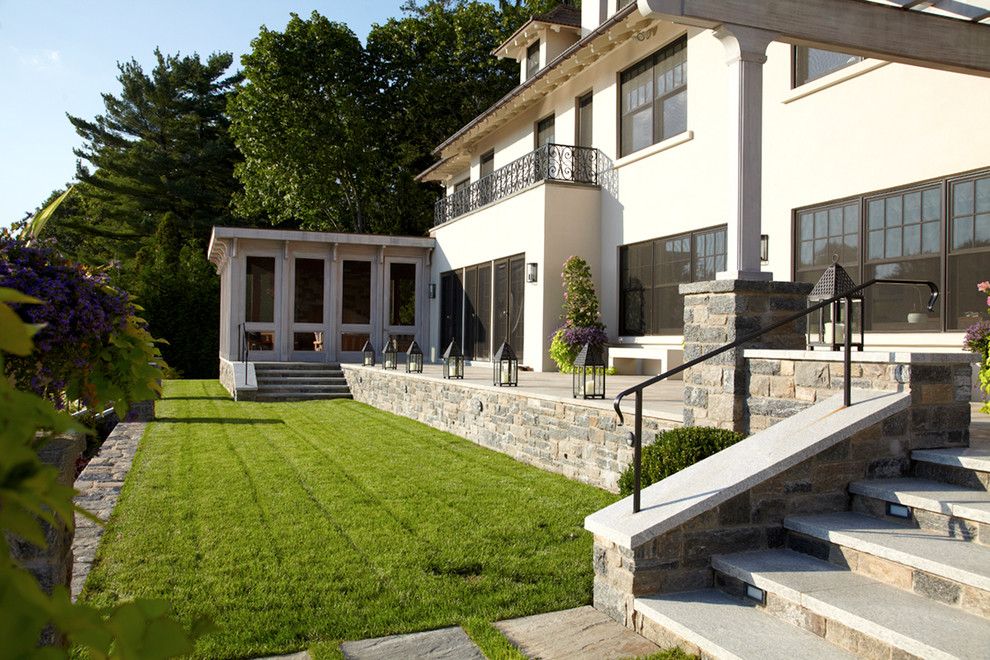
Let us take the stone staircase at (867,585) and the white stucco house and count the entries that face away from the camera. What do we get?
0

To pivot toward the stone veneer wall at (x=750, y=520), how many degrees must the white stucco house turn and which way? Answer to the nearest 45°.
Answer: approximately 45° to its left

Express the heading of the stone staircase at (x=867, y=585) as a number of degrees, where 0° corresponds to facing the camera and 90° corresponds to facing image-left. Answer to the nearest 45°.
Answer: approximately 45°

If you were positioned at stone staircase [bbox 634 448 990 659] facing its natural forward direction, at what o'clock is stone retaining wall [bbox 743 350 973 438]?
The stone retaining wall is roughly at 5 o'clock from the stone staircase.

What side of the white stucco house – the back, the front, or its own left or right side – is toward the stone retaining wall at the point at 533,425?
front

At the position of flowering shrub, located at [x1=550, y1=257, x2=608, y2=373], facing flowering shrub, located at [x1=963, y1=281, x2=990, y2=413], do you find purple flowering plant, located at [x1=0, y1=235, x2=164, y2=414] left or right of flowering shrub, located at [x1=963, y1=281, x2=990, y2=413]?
right

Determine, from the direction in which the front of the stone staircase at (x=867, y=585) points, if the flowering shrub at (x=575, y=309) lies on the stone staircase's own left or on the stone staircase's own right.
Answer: on the stone staircase's own right

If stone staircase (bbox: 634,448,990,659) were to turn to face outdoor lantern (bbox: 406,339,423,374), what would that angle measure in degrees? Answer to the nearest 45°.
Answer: approximately 90° to its right

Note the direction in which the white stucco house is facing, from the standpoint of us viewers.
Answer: facing the viewer and to the left of the viewer

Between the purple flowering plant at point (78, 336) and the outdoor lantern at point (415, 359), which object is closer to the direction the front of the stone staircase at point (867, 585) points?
the purple flowering plant

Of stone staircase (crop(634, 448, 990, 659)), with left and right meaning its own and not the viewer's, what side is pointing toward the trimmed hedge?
right
